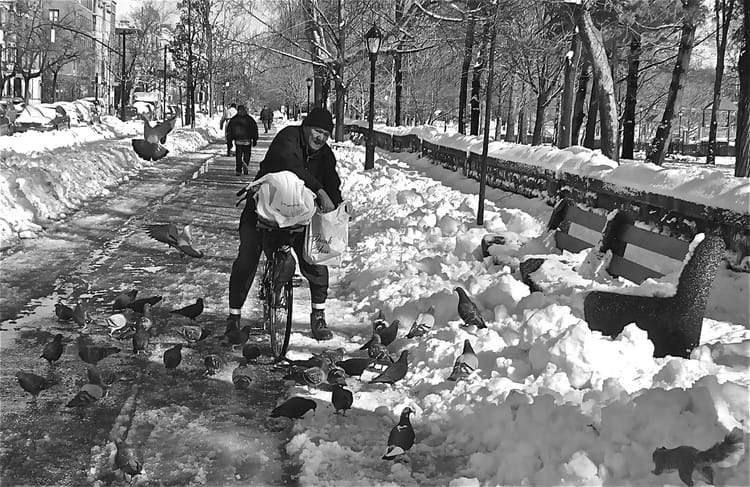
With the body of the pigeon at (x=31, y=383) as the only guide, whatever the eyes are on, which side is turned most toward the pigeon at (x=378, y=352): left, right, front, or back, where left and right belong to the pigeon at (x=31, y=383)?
back

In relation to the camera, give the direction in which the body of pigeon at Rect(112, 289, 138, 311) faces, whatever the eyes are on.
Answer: to the viewer's left

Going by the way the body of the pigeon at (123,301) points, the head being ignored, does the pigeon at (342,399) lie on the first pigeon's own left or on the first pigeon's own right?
on the first pigeon's own left

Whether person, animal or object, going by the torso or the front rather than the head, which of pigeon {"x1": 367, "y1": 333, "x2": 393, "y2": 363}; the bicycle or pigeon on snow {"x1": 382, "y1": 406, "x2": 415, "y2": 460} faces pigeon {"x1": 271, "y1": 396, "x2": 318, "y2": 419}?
the bicycle

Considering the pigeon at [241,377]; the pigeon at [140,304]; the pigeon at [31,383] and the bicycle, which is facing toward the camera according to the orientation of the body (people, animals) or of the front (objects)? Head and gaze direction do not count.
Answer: the bicycle

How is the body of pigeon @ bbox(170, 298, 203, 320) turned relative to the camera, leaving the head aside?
to the viewer's right

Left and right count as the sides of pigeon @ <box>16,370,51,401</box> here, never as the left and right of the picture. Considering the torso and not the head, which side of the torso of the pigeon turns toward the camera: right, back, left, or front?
left
